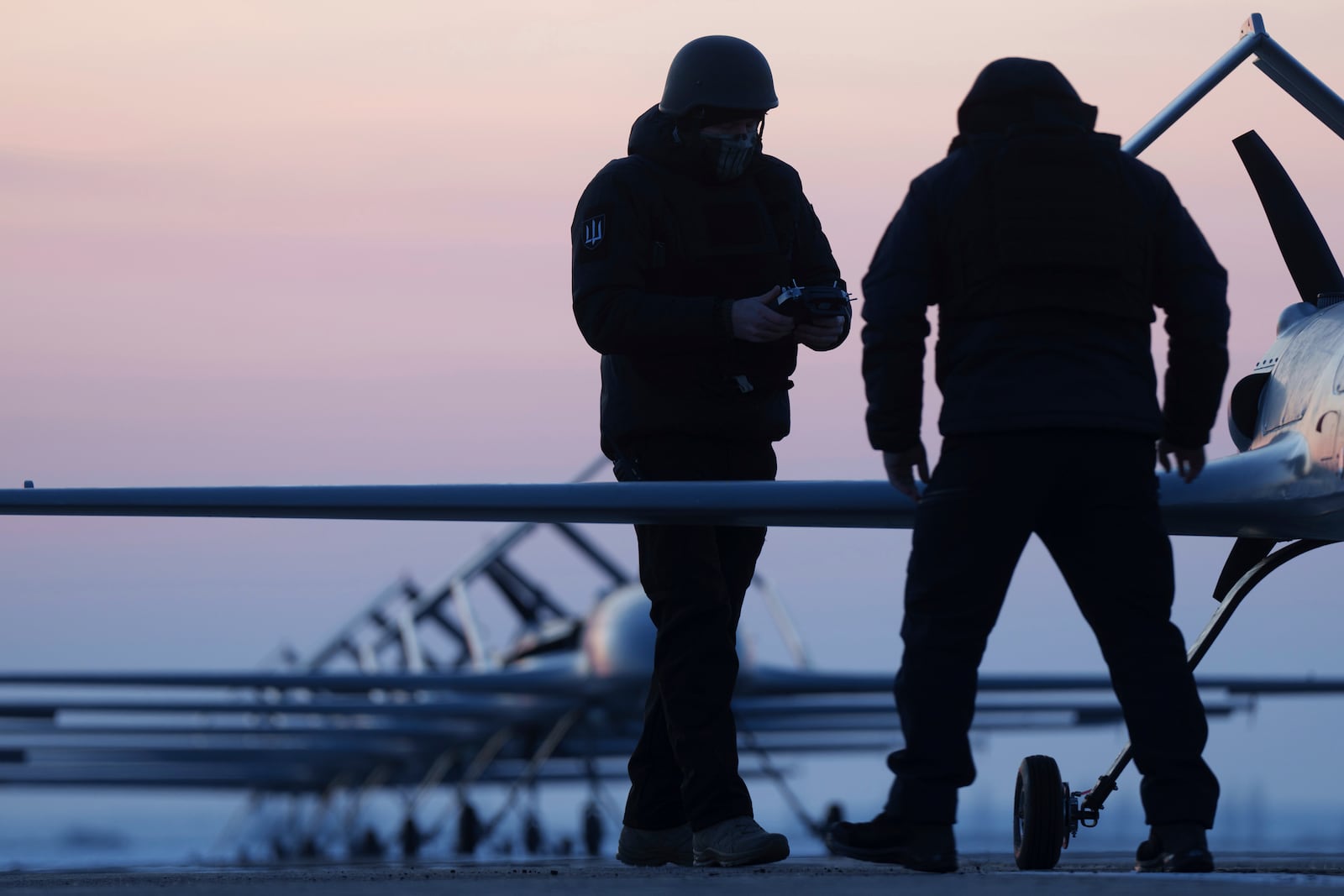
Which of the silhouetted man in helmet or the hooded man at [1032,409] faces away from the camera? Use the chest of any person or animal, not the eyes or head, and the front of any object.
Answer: the hooded man

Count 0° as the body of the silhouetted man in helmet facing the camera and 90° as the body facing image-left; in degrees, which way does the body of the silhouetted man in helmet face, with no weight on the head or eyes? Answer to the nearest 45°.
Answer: approximately 315°

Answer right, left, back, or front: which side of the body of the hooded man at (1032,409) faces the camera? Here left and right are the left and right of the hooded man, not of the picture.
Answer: back

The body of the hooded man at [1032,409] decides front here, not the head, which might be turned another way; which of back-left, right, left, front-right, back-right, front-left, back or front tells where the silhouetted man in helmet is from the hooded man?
front-left

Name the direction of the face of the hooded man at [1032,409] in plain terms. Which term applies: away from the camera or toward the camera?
away from the camera

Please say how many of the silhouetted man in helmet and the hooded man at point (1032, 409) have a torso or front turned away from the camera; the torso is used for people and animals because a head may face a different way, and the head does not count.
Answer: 1
